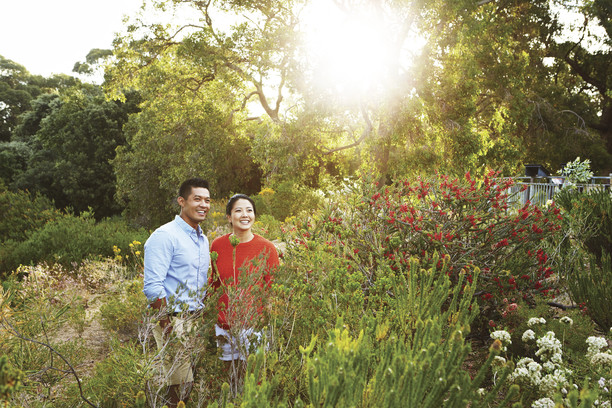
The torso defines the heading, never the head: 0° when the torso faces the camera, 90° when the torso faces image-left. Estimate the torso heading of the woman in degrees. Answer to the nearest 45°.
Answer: approximately 0°

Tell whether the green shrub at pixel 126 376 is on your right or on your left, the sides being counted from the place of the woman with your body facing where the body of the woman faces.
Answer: on your right

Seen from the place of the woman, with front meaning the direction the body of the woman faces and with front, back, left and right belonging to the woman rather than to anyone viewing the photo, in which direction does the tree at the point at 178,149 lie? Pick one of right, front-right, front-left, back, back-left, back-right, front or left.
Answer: back

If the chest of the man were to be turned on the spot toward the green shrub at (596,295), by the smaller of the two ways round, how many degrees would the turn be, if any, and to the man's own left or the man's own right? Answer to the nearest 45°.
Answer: approximately 45° to the man's own left

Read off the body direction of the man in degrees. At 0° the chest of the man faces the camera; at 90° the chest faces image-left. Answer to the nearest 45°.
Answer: approximately 315°

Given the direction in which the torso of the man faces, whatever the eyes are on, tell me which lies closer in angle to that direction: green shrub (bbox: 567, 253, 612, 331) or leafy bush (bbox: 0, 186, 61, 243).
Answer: the green shrub

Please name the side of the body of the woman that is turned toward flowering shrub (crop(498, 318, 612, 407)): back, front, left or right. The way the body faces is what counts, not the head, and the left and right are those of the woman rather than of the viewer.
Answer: left

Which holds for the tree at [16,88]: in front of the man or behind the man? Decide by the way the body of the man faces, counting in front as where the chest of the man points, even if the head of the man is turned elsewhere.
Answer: behind

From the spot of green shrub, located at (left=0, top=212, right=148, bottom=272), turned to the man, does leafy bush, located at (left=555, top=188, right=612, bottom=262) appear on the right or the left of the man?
left
